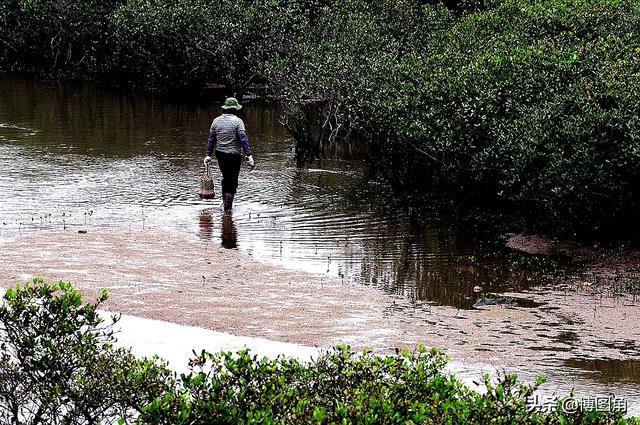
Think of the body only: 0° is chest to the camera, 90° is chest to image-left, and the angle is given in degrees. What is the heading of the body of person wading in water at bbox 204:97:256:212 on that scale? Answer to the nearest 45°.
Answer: approximately 180°

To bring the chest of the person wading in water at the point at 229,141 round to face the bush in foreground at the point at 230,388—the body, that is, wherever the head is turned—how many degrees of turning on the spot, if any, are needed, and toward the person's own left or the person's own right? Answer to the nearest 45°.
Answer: approximately 180°

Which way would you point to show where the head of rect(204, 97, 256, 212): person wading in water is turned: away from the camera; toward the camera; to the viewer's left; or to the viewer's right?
away from the camera

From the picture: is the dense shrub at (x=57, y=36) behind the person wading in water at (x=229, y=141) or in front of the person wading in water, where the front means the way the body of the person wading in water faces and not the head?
in front

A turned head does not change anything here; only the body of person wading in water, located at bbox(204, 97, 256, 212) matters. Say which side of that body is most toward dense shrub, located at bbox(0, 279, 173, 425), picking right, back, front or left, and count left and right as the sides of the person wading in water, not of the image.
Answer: back
